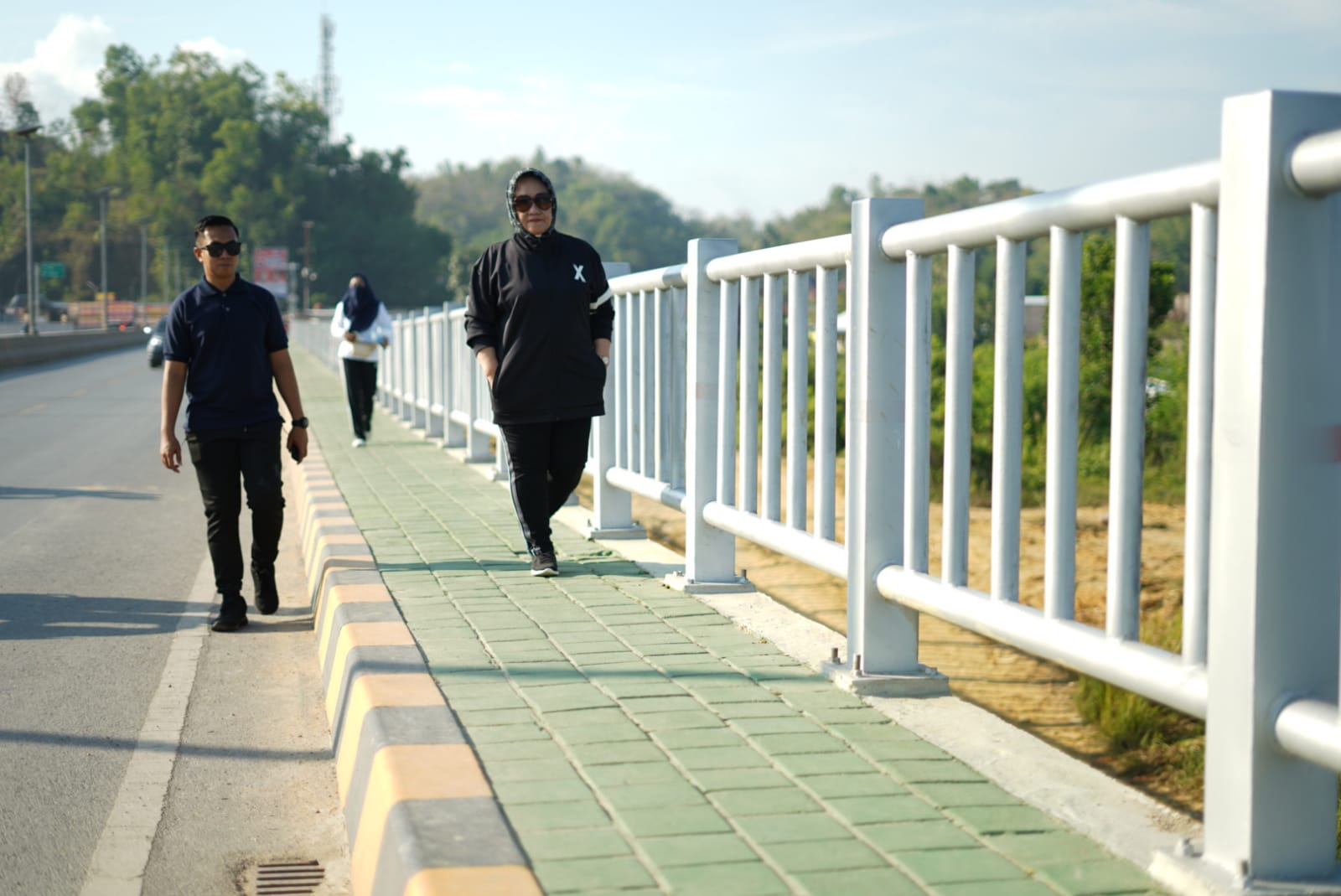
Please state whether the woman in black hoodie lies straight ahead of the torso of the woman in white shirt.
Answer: yes

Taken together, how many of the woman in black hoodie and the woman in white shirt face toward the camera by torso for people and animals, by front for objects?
2

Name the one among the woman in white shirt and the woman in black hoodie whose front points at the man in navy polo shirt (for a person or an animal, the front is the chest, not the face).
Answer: the woman in white shirt

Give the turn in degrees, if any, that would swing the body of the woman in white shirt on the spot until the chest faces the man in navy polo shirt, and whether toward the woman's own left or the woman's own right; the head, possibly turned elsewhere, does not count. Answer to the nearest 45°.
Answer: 0° — they already face them

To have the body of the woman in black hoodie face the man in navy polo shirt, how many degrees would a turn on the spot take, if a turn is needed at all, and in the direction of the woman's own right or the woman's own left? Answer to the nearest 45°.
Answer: approximately 90° to the woman's own right

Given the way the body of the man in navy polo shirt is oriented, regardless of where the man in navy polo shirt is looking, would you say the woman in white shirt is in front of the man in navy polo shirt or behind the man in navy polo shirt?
behind
